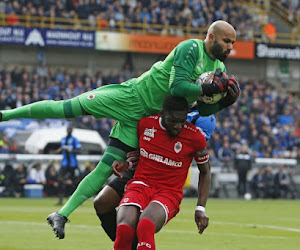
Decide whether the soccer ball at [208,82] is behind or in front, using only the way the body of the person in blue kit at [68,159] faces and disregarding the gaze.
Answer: in front

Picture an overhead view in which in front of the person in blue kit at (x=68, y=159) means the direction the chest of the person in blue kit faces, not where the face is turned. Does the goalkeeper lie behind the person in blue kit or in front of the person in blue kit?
in front

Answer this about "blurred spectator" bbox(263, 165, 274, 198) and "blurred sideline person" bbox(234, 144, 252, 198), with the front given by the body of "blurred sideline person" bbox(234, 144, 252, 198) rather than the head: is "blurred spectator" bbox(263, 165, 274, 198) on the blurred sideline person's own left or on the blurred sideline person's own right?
on the blurred sideline person's own left

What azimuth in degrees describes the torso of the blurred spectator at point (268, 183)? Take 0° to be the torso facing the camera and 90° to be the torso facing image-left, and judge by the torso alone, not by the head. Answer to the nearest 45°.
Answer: approximately 0°

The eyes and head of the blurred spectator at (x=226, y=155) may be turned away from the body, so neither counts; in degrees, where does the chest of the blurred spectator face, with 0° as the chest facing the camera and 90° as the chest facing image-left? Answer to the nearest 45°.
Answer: approximately 0°

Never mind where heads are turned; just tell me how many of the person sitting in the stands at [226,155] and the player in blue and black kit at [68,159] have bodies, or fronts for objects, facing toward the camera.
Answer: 2

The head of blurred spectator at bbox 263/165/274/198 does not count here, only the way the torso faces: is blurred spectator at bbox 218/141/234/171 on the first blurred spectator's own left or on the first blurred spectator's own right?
on the first blurred spectator's own right
